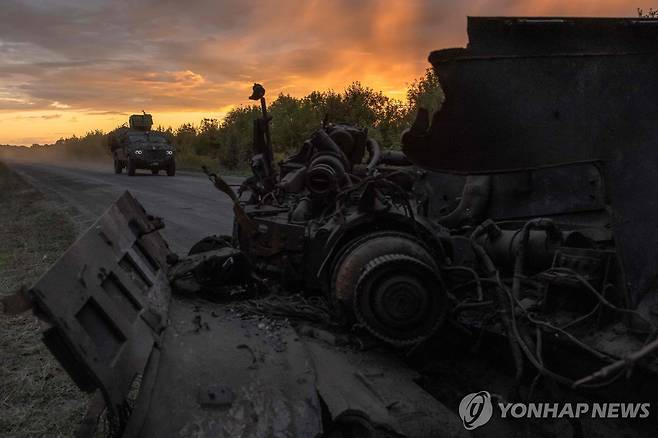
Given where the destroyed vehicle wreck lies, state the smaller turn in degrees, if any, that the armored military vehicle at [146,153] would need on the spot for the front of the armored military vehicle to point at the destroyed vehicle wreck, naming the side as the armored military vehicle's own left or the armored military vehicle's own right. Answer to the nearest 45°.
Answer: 0° — it already faces it

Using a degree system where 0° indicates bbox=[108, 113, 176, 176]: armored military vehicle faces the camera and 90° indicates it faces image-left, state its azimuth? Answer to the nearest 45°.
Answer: approximately 0°
